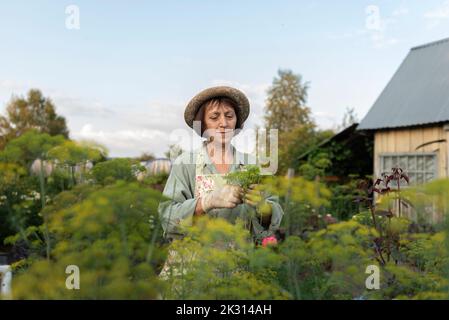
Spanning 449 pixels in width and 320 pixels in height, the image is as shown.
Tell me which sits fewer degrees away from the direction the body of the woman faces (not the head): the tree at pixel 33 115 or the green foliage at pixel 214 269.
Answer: the green foliage

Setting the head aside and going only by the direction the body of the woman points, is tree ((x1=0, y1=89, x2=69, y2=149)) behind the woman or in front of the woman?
behind

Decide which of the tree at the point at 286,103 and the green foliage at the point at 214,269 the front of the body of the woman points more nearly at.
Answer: the green foliage

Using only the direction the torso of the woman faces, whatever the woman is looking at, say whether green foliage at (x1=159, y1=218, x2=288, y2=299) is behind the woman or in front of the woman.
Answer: in front

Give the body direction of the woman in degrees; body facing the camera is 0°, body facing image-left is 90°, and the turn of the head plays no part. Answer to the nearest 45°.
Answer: approximately 315°

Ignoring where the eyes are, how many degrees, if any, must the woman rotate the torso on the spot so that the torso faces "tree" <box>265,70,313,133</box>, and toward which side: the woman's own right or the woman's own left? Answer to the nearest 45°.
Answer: approximately 135° to the woman's own left
